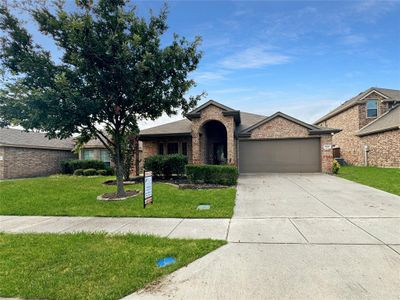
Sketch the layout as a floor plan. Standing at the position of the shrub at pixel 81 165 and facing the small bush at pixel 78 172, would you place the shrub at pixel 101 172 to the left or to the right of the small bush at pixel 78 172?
left

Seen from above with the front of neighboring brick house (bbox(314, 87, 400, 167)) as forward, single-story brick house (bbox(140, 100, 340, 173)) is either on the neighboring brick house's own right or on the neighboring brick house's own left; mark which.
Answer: on the neighboring brick house's own right

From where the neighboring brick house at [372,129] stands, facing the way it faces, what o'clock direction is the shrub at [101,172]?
The shrub is roughly at 3 o'clock from the neighboring brick house.

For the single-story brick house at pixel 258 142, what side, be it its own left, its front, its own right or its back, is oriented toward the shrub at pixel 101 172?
right

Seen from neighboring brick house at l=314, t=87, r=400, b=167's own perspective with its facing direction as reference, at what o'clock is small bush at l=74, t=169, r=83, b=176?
The small bush is roughly at 3 o'clock from the neighboring brick house.

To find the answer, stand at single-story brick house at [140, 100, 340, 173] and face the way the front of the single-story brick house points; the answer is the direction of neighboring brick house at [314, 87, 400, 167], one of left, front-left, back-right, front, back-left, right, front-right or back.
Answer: back-left

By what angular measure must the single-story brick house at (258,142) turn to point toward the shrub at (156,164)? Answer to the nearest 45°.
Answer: approximately 45° to its right

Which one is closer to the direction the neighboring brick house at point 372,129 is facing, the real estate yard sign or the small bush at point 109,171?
the real estate yard sign

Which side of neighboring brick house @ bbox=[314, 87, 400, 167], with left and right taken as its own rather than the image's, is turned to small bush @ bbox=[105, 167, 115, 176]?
right

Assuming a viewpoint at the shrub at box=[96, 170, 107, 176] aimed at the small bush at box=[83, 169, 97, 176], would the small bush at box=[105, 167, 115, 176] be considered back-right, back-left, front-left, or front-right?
back-right

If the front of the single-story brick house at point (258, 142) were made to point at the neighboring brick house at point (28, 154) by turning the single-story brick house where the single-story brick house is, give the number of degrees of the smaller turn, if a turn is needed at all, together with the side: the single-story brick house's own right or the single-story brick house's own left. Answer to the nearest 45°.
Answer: approximately 90° to the single-story brick house's own right
